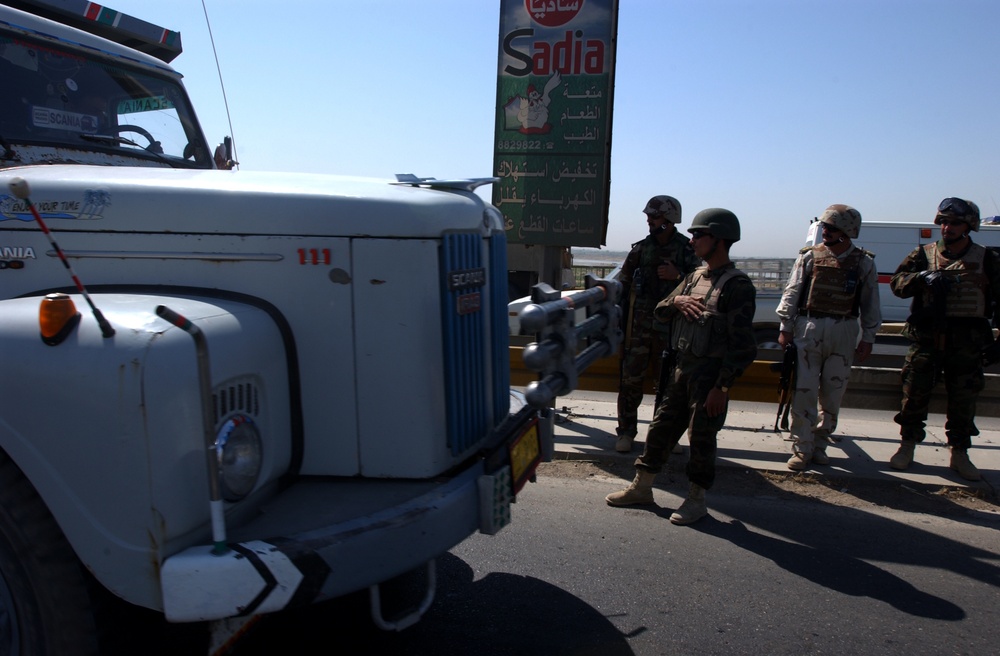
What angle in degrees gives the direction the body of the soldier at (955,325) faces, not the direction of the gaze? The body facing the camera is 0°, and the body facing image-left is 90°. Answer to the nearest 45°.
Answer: approximately 0°

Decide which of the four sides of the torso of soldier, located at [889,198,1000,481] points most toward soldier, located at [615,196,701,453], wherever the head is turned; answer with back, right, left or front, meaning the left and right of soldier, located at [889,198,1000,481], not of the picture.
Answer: right

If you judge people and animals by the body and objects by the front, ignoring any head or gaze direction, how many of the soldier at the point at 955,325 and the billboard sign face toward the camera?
2

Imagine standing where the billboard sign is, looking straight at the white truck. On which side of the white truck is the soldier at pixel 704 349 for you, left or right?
left

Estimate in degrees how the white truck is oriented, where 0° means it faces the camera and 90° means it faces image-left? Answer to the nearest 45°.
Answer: approximately 315°

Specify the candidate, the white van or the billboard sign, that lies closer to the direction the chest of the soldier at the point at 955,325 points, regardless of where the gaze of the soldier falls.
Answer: the billboard sign

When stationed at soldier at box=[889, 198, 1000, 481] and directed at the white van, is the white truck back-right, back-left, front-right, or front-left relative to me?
back-left

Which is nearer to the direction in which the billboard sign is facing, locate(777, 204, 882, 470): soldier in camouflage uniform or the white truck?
the white truck

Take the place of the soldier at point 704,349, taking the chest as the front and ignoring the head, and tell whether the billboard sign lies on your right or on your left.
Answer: on your right

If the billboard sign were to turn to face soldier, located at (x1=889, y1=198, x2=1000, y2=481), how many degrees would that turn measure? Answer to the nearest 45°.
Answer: approximately 45° to its left

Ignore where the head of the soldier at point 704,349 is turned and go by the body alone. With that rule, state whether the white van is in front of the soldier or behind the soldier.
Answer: behind

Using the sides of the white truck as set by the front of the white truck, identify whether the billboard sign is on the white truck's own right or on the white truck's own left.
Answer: on the white truck's own left

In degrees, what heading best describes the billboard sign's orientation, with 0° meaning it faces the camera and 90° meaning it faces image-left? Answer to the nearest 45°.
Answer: approximately 0°
